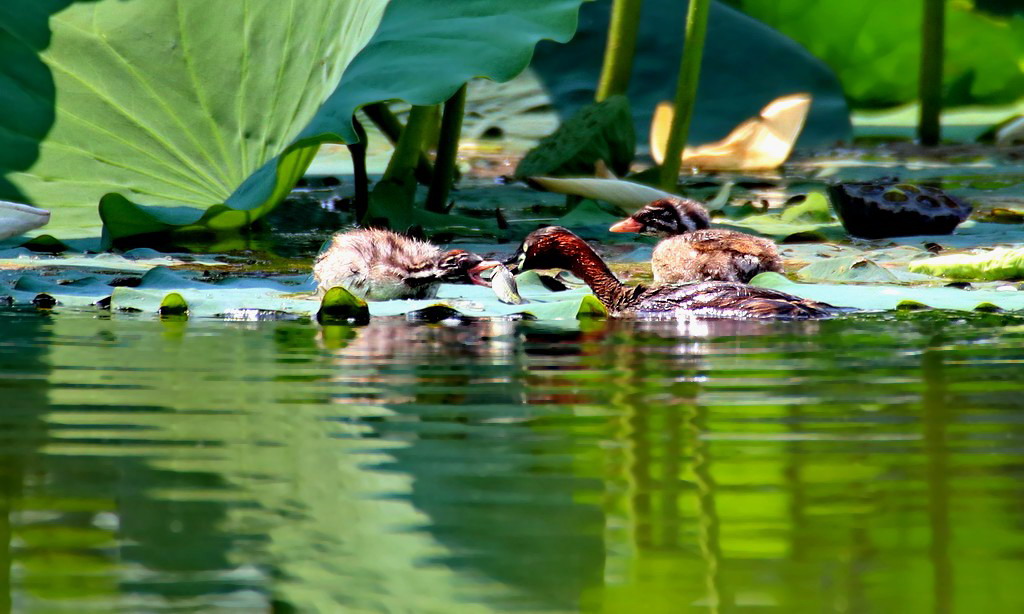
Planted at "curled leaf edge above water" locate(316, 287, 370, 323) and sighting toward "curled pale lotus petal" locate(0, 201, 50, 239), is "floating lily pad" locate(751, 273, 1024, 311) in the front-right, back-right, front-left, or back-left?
back-right

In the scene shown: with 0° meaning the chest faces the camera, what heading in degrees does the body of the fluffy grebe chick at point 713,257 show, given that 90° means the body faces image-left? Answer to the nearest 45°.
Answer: approximately 90°

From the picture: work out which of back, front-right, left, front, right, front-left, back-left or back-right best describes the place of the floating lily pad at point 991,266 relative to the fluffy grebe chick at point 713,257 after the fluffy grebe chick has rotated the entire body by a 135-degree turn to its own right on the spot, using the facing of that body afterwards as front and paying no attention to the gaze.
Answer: front-right

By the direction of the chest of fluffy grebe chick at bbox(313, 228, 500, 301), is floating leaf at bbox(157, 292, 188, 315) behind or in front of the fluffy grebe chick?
behind

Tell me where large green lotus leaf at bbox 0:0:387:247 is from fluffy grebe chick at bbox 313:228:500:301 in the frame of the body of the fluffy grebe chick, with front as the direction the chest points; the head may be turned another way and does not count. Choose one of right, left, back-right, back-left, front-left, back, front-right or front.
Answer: back-left

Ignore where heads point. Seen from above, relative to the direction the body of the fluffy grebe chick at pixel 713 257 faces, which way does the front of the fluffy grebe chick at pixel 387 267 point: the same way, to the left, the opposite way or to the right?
the opposite way

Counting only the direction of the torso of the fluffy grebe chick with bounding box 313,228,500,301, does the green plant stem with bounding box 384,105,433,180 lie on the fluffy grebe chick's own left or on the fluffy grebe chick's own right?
on the fluffy grebe chick's own left

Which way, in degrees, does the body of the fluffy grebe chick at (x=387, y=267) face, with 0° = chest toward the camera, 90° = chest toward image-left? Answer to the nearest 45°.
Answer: approximately 270°

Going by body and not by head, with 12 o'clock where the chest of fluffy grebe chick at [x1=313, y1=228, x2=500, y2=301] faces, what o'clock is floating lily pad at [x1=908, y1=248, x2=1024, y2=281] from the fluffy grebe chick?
The floating lily pad is roughly at 12 o'clock from the fluffy grebe chick.

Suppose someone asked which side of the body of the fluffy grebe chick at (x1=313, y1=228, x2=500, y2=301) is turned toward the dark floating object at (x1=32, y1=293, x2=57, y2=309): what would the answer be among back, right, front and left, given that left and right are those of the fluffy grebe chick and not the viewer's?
back
